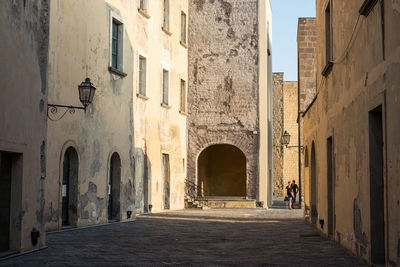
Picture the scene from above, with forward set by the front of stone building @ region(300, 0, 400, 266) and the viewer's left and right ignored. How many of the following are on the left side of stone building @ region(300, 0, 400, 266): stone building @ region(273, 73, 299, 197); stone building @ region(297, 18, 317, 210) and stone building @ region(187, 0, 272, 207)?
0

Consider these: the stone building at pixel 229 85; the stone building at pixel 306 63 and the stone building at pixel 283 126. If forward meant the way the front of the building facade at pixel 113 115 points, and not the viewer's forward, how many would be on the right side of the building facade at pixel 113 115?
0

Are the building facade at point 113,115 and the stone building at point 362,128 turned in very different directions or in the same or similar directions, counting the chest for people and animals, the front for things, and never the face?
very different directions

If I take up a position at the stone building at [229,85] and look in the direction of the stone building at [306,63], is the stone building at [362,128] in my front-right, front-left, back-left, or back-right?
front-right

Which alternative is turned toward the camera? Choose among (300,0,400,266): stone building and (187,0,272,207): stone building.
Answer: (187,0,272,207): stone building

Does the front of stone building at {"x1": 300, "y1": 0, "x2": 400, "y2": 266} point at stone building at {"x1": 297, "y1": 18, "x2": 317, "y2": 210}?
no

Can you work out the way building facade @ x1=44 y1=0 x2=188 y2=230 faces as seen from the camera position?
facing the viewer and to the right of the viewer

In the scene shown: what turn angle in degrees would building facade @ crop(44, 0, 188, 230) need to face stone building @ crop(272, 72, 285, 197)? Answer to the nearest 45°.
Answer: approximately 90° to its left

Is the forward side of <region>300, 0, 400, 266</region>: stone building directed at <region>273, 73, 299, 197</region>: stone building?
no

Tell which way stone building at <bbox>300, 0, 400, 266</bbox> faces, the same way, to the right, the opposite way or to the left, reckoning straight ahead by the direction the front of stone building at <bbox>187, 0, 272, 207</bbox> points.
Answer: to the right

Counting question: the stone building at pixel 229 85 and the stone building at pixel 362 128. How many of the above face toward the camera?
1

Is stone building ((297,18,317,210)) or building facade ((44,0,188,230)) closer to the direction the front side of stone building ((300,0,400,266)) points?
the building facade

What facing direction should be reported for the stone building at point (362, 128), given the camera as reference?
facing to the left of the viewer

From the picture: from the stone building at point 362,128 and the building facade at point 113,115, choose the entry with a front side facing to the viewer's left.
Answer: the stone building

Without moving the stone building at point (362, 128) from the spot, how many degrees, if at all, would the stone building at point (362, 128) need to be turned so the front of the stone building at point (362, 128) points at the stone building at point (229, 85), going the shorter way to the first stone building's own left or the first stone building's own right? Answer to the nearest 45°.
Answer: approximately 90° to the first stone building's own right

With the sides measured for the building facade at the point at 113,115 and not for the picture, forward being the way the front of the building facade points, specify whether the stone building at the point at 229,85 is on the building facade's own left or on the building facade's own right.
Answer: on the building facade's own left

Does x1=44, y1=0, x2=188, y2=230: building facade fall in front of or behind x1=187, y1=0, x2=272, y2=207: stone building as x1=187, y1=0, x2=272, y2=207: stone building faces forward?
in front

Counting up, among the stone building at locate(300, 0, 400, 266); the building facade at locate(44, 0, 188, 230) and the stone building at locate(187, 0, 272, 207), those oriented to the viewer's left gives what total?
1

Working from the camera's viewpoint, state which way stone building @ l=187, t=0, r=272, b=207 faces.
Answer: facing the viewer
